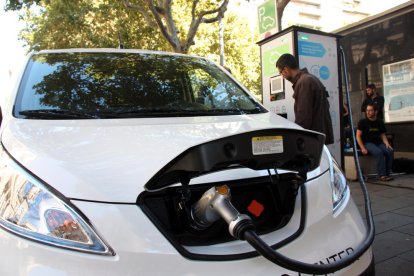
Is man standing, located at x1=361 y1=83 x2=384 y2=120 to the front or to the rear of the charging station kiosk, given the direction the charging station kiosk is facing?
to the rear

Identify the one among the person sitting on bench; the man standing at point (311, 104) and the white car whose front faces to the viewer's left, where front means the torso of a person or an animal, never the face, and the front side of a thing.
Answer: the man standing

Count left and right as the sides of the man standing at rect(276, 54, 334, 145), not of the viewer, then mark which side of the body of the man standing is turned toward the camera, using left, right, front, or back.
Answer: left

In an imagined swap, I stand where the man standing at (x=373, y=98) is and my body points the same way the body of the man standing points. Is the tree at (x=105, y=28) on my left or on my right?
on my right

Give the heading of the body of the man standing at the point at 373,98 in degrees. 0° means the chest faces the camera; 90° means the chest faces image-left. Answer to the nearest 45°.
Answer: approximately 45°

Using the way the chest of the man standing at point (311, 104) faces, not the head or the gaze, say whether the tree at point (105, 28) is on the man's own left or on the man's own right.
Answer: on the man's own right

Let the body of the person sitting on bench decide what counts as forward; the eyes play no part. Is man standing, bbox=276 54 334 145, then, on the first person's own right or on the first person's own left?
on the first person's own right
